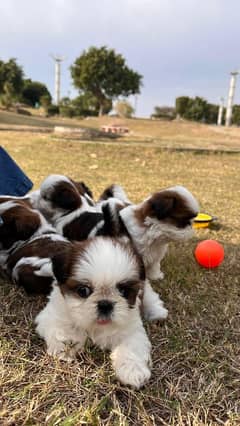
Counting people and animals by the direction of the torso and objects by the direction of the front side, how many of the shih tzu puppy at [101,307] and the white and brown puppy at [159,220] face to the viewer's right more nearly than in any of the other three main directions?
1

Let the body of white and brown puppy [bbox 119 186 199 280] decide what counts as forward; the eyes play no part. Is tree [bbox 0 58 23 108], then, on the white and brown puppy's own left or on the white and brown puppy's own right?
on the white and brown puppy's own left

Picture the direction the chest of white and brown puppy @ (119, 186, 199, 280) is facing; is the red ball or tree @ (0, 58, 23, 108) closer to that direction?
the red ball

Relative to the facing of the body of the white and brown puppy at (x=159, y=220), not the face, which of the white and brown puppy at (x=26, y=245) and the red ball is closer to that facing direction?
the red ball

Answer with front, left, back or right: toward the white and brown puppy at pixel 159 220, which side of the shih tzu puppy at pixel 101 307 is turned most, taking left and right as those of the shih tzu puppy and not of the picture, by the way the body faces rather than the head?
back

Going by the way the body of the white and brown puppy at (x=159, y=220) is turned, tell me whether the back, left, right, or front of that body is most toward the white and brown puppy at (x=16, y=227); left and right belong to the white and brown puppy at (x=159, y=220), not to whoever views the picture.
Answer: back

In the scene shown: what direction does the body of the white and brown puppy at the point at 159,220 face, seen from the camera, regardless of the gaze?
to the viewer's right

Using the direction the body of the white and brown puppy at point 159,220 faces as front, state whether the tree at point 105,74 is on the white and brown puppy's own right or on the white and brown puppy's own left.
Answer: on the white and brown puppy's own left

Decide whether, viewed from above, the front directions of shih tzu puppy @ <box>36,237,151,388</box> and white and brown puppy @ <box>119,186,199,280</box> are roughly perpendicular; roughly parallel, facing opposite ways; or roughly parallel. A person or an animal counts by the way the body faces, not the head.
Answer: roughly perpendicular

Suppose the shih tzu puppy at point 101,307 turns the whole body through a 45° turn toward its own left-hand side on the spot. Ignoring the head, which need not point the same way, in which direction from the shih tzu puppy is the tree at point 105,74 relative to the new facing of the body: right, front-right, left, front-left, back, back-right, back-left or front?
back-left

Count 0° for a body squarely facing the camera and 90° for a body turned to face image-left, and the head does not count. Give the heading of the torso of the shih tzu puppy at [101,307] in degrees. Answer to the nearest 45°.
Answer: approximately 0°
